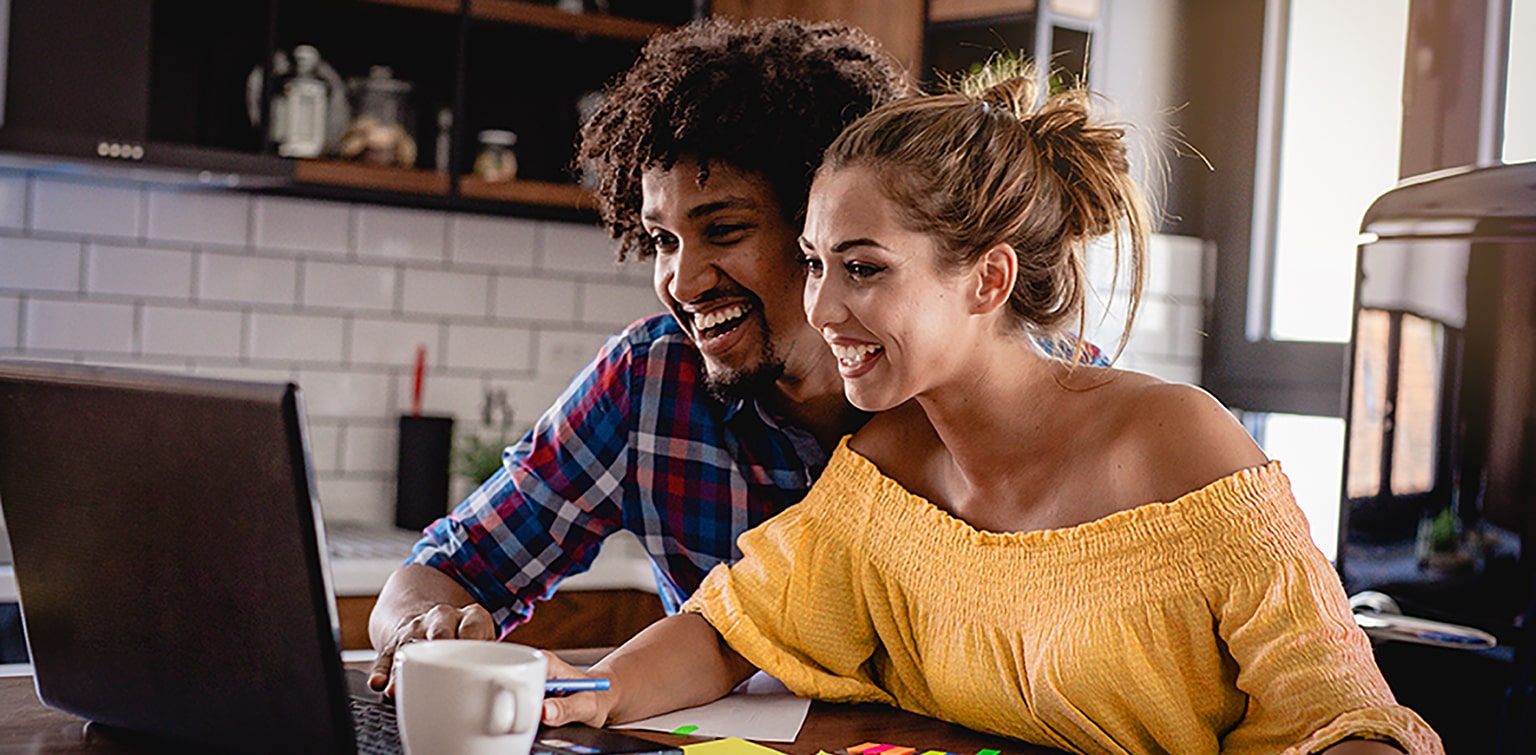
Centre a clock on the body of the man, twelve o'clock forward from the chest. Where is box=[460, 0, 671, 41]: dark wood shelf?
The dark wood shelf is roughly at 4 o'clock from the man.

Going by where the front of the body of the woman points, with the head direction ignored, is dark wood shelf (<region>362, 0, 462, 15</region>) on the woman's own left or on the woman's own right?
on the woman's own right

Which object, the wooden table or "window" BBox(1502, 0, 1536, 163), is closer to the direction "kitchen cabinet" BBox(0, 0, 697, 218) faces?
the wooden table

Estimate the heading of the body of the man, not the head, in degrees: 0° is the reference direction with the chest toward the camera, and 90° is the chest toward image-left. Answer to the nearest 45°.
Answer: approximately 45°

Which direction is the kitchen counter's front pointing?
toward the camera

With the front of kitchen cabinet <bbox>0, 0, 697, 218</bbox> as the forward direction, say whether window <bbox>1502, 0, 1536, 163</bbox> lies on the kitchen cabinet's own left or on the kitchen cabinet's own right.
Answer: on the kitchen cabinet's own left

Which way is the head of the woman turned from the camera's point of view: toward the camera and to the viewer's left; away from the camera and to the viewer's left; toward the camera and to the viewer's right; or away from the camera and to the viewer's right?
toward the camera and to the viewer's left

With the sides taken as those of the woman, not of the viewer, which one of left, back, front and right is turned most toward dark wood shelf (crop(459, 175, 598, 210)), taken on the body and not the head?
right

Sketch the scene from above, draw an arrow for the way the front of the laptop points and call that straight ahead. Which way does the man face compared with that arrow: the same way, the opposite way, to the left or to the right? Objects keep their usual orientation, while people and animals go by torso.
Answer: the opposite way

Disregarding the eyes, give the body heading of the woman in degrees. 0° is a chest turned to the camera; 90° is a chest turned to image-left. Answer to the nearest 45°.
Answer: approximately 45°

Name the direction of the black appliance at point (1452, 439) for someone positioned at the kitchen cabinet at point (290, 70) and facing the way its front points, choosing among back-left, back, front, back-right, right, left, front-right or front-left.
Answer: front-left

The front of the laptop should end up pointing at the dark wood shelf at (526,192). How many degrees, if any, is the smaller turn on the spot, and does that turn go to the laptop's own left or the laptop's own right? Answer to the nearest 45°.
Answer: approximately 45° to the laptop's own left

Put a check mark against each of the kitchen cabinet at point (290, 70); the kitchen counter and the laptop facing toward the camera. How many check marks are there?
2

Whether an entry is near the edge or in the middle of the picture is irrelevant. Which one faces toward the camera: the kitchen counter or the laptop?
the kitchen counter
